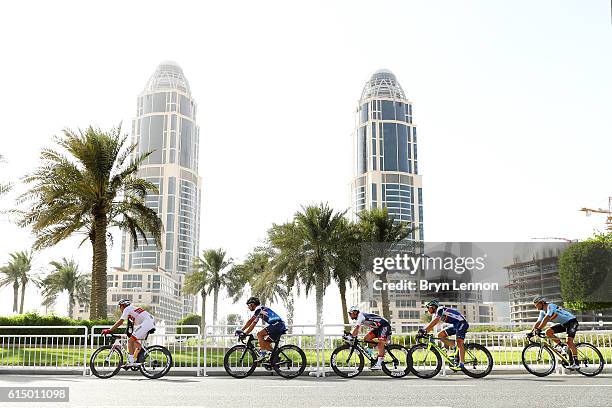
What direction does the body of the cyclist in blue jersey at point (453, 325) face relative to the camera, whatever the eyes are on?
to the viewer's left

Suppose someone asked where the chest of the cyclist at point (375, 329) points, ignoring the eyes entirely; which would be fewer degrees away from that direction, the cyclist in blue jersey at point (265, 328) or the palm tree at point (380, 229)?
the cyclist in blue jersey

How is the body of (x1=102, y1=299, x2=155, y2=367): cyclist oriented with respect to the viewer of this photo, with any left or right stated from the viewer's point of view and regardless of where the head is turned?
facing to the left of the viewer

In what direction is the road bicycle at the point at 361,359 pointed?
to the viewer's left

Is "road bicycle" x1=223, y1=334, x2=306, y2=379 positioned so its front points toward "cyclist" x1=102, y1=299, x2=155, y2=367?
yes

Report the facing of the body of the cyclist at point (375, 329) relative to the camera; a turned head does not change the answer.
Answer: to the viewer's left

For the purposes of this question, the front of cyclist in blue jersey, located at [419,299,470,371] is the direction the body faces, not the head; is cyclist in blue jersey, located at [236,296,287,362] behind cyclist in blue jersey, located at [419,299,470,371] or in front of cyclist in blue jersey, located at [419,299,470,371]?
in front

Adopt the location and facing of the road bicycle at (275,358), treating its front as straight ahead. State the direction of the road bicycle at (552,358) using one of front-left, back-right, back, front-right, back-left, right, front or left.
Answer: back

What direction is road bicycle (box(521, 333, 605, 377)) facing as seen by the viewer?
to the viewer's left

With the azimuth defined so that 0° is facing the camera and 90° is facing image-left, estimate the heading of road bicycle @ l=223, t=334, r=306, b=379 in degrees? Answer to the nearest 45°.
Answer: approximately 90°

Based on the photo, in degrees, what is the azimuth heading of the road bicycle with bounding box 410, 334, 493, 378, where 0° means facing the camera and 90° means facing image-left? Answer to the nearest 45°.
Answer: approximately 90°

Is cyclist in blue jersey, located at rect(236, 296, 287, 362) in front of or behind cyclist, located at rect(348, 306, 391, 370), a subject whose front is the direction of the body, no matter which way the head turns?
in front

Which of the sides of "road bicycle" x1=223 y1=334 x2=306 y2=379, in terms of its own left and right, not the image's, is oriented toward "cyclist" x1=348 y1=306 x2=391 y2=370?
back

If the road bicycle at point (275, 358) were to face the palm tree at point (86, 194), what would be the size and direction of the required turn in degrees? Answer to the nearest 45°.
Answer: approximately 45° to its right

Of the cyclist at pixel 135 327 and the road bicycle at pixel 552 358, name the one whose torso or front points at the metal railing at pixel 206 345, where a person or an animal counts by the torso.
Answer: the road bicycle

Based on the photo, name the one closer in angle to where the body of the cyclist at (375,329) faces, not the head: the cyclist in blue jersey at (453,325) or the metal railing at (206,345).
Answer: the metal railing
